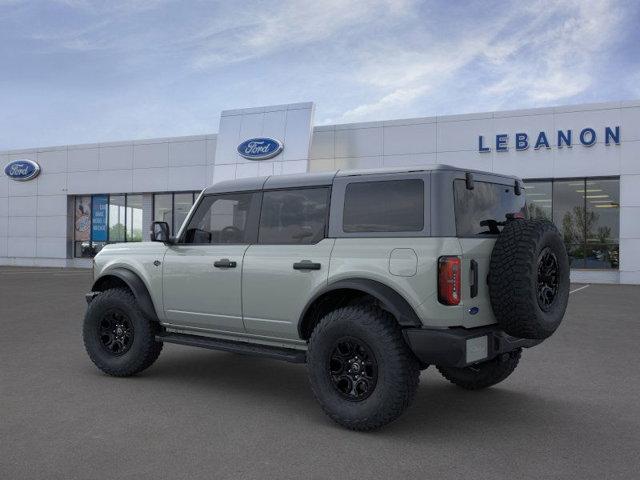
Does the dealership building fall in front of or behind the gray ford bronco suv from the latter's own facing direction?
in front

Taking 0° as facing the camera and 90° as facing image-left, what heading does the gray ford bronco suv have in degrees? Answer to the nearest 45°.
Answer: approximately 135°
